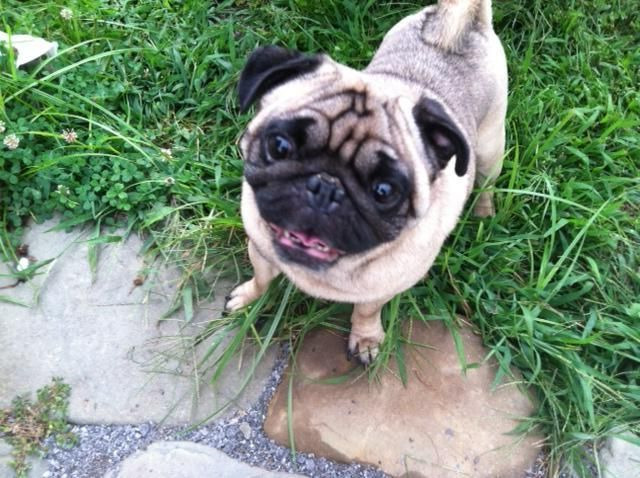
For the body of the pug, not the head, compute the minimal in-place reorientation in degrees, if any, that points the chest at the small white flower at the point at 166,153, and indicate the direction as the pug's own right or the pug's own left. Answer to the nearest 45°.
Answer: approximately 90° to the pug's own right

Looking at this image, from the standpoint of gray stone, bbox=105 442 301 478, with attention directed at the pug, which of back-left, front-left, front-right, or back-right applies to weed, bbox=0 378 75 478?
back-left

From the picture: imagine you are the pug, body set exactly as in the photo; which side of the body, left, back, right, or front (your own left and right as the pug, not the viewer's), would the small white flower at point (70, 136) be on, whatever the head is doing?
right

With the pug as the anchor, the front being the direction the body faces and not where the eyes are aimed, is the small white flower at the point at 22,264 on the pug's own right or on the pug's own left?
on the pug's own right

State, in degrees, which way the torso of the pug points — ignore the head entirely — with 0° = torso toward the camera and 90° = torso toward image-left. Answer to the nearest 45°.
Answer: approximately 45°
